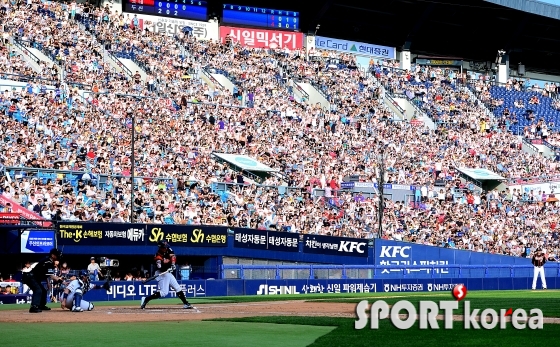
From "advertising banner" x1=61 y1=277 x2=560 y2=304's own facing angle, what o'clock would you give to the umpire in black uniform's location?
The umpire in black uniform is roughly at 1 o'clock from the advertising banner.

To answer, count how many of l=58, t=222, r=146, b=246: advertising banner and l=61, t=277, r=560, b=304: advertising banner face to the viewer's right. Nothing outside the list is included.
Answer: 0

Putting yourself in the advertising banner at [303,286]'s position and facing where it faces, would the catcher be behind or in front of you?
in front

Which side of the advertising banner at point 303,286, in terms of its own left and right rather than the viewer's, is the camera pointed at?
front

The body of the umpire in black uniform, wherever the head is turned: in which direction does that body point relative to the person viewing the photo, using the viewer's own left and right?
facing to the right of the viewer

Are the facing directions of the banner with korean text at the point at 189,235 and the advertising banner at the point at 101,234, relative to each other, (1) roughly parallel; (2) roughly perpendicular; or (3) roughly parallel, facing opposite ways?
roughly parallel

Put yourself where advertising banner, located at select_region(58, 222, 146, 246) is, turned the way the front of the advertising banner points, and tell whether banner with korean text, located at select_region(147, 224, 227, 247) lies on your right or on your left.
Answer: on your left

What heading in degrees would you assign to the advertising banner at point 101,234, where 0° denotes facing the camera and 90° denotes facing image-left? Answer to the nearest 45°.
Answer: approximately 0°

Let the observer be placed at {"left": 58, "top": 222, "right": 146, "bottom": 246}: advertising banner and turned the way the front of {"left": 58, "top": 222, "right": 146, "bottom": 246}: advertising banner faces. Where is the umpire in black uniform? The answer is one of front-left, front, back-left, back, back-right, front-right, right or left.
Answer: front

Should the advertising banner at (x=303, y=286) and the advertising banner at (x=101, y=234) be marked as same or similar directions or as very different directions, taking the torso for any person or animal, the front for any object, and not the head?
same or similar directions

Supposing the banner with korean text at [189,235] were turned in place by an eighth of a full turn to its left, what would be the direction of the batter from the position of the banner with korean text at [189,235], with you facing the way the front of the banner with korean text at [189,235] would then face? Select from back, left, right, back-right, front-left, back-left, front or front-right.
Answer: front-right
